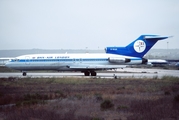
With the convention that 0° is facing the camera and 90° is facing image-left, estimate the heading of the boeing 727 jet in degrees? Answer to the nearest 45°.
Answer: approximately 90°
